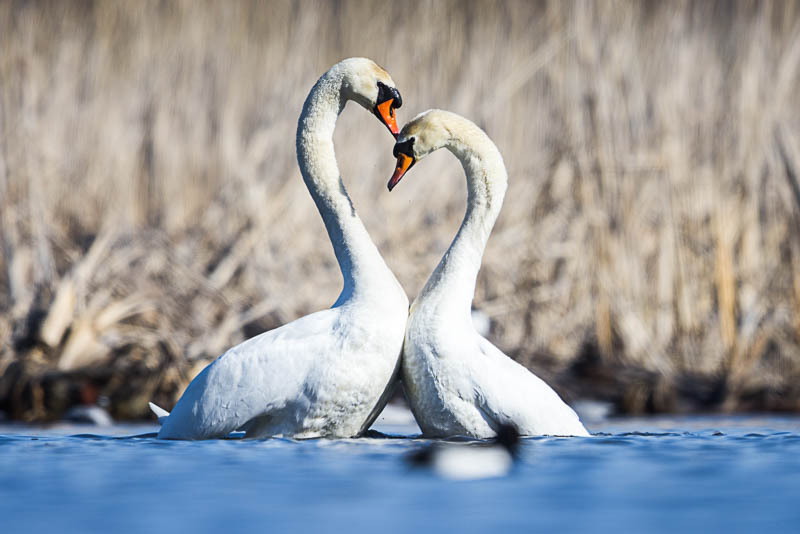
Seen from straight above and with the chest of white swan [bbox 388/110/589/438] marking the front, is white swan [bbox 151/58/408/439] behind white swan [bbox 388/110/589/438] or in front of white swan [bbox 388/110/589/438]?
in front

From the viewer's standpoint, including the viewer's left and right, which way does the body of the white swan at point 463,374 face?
facing to the left of the viewer
